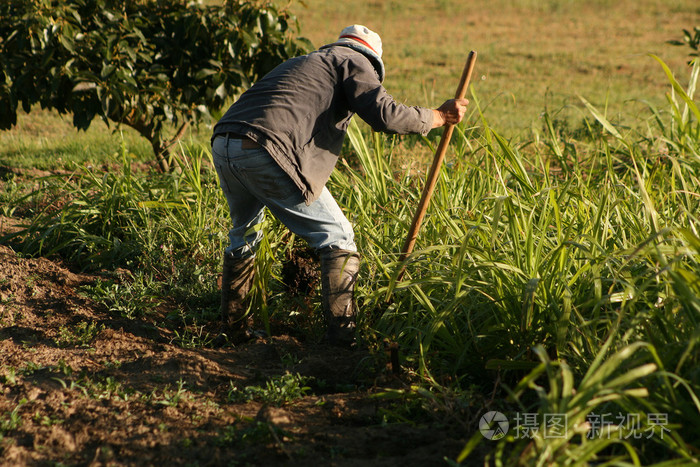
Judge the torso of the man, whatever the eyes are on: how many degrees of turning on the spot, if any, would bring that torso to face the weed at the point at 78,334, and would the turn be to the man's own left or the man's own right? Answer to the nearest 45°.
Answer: approximately 135° to the man's own left

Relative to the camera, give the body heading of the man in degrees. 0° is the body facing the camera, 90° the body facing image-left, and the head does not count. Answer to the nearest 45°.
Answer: approximately 225°

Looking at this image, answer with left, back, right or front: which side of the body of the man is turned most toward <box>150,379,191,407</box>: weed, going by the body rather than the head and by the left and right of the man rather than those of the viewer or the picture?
back

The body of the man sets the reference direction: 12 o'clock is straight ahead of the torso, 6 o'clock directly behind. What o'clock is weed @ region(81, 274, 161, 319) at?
The weed is roughly at 8 o'clock from the man.

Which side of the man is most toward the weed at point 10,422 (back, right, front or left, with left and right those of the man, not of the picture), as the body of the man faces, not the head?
back

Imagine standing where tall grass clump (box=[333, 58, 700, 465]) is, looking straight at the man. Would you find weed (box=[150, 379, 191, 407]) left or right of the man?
left

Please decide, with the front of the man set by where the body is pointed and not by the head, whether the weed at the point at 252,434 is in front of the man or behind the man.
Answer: behind

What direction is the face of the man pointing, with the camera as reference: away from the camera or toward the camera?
away from the camera
